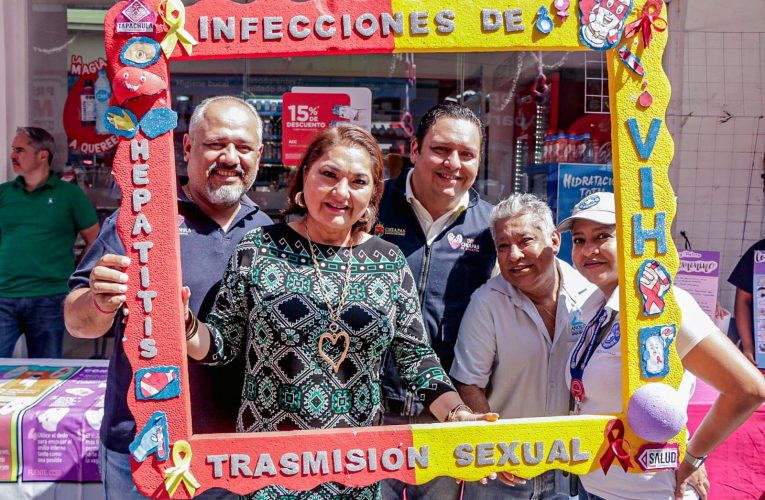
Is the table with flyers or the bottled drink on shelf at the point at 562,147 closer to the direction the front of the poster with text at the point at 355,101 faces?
the table with flyers

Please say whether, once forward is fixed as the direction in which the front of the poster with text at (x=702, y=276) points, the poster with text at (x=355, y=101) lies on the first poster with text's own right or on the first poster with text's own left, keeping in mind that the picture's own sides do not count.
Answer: on the first poster with text's own right

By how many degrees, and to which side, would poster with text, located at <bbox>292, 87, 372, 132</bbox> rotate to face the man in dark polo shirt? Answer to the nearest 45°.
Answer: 0° — it already faces them

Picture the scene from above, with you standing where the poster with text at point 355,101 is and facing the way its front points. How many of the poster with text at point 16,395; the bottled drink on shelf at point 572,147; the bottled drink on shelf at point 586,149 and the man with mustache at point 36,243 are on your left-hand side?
2

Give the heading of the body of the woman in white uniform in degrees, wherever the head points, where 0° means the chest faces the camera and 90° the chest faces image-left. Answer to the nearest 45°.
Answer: approximately 45°

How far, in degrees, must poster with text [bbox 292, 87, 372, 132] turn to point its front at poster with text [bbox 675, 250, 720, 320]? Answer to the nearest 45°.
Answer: approximately 45° to its left
